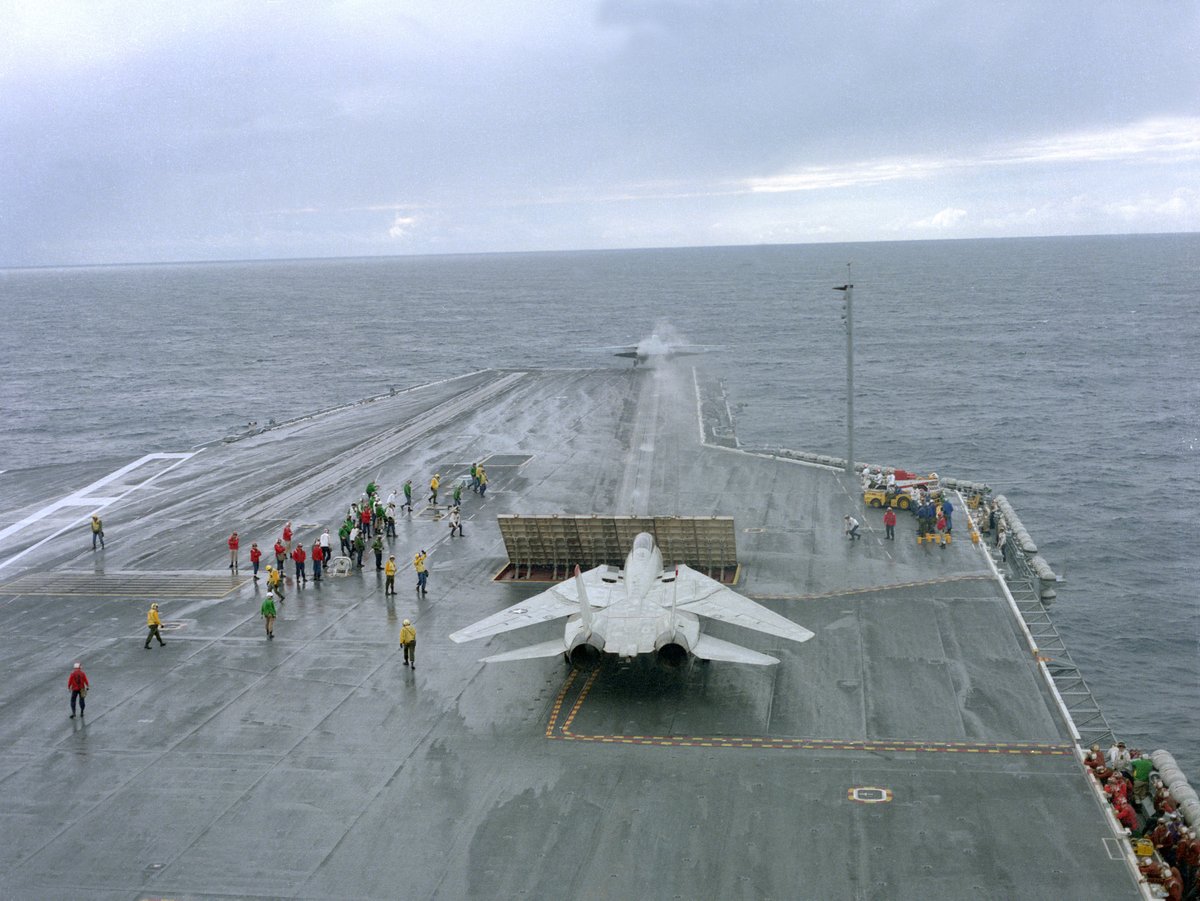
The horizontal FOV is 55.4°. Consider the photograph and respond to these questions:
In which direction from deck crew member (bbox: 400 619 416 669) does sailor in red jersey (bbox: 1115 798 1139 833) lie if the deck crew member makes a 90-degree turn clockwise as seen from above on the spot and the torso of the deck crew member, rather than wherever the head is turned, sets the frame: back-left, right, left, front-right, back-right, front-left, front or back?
front-right

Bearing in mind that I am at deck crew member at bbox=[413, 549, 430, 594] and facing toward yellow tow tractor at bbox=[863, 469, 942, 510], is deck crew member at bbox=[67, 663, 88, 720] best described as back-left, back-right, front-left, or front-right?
back-right

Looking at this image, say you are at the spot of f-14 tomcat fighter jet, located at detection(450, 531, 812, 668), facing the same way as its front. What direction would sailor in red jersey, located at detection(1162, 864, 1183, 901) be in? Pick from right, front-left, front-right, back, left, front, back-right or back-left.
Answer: back-right

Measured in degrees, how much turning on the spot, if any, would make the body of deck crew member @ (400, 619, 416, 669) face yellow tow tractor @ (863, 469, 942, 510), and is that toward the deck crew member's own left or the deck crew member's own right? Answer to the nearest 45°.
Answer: approximately 45° to the deck crew member's own right

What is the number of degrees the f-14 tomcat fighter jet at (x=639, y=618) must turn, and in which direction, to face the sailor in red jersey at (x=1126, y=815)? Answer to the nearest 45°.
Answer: approximately 135° to its right

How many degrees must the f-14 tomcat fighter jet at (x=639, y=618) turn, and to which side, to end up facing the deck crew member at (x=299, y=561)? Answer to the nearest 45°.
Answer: approximately 45° to its left

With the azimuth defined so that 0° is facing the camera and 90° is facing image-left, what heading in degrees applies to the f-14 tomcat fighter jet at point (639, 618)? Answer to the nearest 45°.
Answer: approximately 180°

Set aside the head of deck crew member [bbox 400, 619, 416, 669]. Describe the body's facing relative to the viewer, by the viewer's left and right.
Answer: facing away from the viewer

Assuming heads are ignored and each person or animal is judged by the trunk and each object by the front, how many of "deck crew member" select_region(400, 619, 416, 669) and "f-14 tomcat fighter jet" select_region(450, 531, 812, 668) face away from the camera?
2

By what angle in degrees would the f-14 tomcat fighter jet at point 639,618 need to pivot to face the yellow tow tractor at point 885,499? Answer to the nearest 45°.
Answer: approximately 45° to its right
